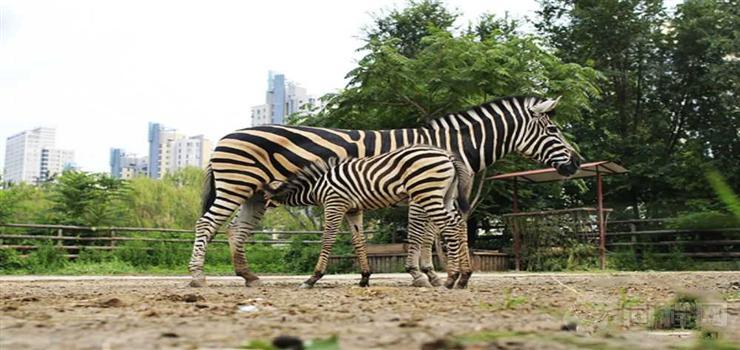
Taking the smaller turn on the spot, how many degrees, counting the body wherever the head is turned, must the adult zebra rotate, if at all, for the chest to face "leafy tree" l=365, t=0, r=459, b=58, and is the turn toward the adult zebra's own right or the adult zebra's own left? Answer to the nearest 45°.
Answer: approximately 90° to the adult zebra's own left

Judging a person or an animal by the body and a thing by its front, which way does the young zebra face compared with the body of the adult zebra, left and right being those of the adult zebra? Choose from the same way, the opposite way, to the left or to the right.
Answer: the opposite way

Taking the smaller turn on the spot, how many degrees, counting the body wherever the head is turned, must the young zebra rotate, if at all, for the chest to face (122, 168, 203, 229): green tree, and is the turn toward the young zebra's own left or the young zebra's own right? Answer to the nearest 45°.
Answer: approximately 90° to the young zebra's own right

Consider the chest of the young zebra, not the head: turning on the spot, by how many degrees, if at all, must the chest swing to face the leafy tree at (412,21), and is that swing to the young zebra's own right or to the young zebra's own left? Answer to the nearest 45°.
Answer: approximately 90° to the young zebra's own right

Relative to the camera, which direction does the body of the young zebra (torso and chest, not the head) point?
to the viewer's left

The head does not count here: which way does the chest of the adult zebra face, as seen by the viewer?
to the viewer's right

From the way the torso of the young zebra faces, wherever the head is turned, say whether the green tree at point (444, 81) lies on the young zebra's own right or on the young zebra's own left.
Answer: on the young zebra's own right

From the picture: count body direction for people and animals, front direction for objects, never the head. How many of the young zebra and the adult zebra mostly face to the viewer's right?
1
